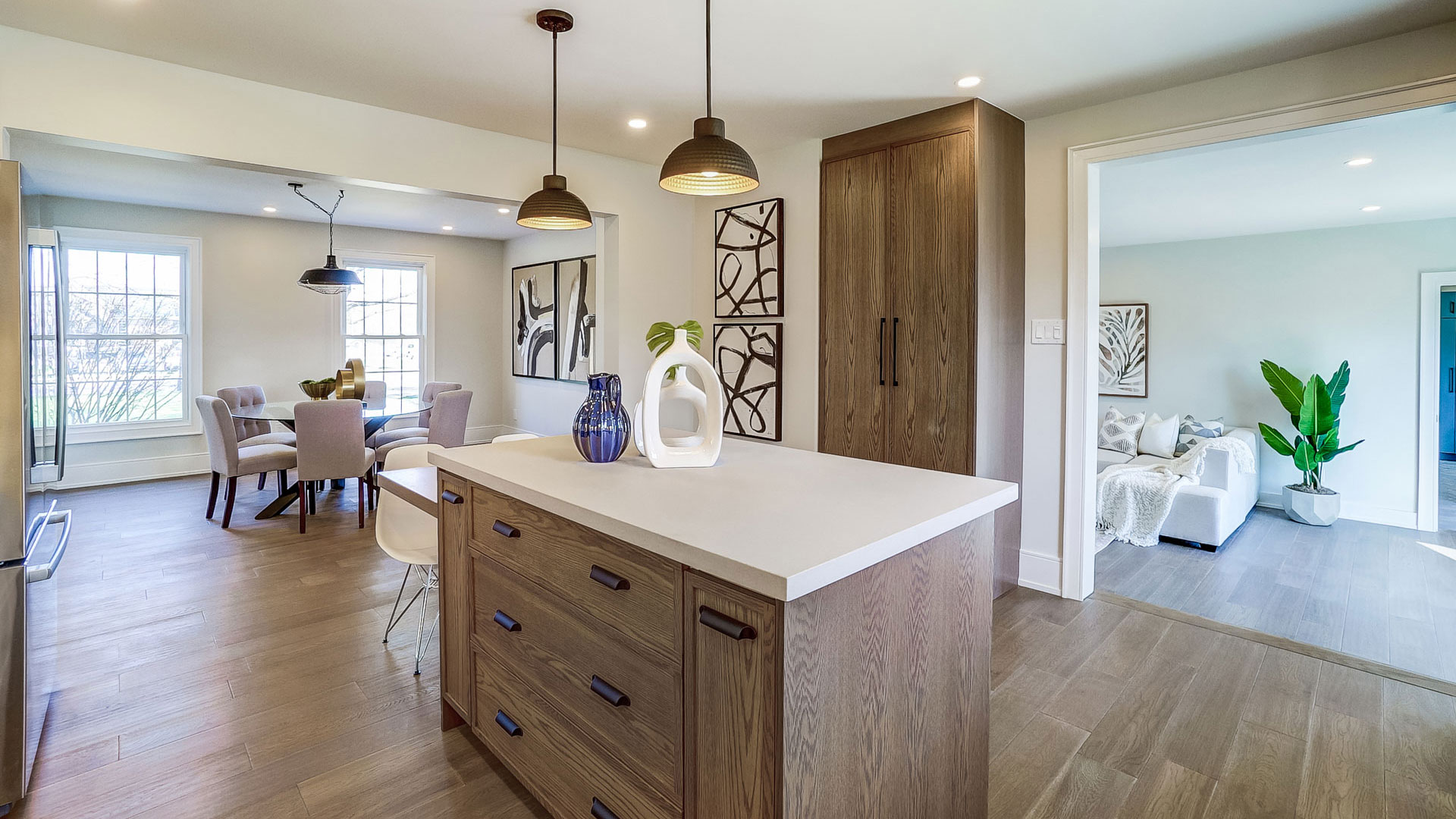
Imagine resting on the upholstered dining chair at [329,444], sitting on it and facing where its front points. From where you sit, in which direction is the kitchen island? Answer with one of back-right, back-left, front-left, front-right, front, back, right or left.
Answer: back

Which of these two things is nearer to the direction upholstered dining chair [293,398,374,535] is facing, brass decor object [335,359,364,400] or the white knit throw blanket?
the brass decor object

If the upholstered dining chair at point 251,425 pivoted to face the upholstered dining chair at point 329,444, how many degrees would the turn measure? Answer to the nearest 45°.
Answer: approximately 45° to its right

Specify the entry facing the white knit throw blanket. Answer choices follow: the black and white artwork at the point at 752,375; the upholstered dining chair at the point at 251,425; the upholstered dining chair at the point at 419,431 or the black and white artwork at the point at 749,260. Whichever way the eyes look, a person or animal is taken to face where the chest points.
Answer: the upholstered dining chair at the point at 251,425

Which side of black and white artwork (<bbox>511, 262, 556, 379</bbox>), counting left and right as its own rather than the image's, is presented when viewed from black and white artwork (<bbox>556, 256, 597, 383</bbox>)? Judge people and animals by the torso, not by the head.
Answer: left

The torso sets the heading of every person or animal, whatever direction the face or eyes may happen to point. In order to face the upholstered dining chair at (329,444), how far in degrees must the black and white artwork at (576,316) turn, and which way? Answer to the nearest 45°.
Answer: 0° — it already faces it

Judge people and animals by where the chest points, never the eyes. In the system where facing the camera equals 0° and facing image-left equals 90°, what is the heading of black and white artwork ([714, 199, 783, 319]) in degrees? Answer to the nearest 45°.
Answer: approximately 45°

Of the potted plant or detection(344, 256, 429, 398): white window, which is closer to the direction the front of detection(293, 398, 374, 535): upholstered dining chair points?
the white window

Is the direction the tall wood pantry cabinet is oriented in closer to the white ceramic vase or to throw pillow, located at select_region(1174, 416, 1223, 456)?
the white ceramic vase
